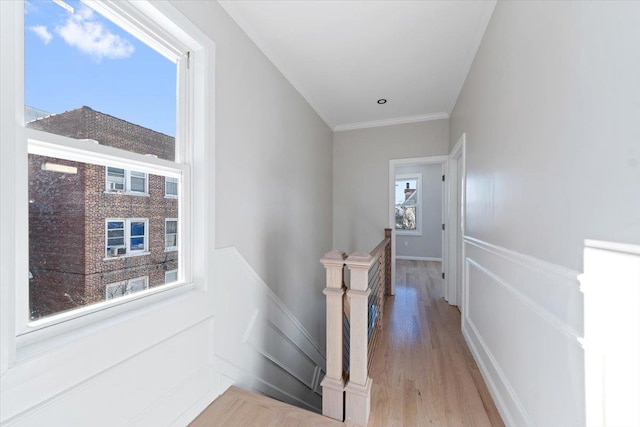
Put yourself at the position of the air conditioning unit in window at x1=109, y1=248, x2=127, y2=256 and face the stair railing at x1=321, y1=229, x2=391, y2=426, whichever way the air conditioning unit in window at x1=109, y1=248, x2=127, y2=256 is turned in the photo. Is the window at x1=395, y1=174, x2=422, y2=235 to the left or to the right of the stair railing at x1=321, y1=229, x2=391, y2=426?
left

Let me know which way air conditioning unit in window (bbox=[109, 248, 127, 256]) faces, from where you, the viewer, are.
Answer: facing the viewer and to the right of the viewer

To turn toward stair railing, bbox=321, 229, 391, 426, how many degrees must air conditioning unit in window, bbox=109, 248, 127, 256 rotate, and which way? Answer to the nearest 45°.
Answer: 0° — it already faces it
